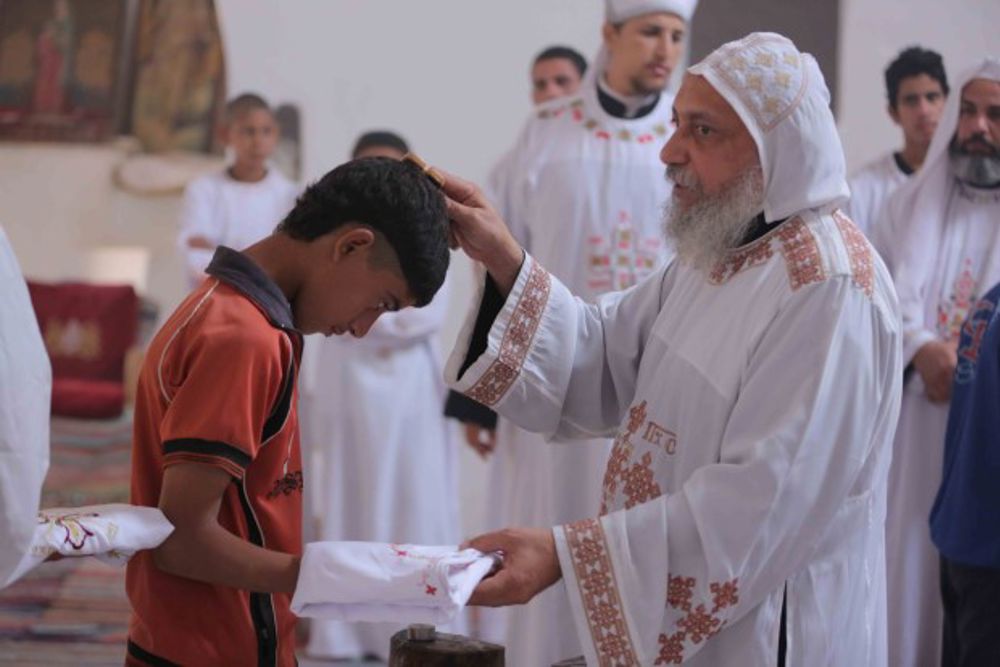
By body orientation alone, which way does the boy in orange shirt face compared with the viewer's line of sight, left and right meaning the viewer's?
facing to the right of the viewer

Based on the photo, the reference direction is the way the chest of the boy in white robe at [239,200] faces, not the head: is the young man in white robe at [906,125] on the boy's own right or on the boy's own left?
on the boy's own left

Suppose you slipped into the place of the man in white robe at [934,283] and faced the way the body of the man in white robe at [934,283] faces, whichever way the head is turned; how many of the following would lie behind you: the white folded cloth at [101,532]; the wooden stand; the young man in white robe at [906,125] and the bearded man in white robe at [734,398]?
1

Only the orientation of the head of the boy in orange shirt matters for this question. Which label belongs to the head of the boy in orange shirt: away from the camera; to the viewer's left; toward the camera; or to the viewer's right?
to the viewer's right

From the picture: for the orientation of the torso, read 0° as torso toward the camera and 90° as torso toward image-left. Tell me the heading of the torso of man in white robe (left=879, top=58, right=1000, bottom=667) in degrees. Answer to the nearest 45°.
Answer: approximately 0°

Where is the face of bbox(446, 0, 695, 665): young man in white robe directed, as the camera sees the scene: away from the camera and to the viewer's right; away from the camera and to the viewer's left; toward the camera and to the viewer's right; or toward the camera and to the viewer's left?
toward the camera and to the viewer's right

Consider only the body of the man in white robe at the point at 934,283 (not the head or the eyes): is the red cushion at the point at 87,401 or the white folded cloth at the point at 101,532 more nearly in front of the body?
the white folded cloth

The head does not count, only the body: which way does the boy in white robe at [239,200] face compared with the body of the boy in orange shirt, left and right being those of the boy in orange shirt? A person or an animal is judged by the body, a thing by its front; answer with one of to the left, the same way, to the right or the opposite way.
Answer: to the right

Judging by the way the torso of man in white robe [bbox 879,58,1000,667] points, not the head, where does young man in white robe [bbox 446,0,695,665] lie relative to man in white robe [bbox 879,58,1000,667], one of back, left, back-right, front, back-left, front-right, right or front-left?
front-right

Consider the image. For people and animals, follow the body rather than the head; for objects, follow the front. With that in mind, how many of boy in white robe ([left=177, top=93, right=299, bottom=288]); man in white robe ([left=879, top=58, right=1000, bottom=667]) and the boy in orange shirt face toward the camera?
2

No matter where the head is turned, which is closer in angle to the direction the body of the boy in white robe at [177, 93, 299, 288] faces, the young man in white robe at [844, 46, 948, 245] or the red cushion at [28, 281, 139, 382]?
the young man in white robe

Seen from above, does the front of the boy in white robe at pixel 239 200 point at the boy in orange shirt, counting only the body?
yes
